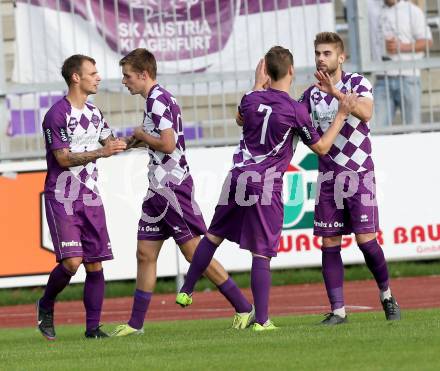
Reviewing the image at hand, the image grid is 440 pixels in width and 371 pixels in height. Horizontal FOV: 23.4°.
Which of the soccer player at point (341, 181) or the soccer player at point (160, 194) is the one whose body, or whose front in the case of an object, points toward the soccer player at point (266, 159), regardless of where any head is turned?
the soccer player at point (341, 181)

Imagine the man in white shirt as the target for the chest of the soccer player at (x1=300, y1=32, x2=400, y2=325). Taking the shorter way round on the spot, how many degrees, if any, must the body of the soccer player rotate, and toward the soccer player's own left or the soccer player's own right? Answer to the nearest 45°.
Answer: approximately 135° to the soccer player's own right

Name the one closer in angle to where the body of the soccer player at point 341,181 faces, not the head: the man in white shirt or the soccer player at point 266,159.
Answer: the soccer player

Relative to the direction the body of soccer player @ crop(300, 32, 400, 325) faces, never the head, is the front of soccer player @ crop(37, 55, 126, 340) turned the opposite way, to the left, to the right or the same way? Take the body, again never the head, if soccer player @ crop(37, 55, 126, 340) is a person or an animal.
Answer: to the left

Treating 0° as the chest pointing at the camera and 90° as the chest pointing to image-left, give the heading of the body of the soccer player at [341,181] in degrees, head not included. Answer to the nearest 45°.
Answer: approximately 45°

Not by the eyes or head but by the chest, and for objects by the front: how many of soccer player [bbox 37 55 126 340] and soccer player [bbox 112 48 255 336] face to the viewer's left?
1

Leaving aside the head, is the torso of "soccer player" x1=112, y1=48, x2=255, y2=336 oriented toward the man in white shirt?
no

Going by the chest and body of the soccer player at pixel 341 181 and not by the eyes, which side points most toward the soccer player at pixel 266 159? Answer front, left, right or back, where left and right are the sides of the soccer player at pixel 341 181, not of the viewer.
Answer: front

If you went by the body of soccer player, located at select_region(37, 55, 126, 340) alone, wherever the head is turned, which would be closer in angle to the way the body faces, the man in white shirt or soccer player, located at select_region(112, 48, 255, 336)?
the soccer player

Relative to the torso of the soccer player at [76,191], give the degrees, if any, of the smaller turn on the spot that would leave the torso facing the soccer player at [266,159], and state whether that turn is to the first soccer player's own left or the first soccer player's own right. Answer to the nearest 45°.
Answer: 0° — they already face them

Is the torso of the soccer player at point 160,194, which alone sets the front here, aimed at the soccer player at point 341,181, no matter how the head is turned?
no

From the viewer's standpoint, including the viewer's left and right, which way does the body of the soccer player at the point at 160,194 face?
facing to the left of the viewer

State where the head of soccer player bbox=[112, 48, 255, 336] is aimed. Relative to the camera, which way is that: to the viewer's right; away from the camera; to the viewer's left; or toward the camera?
to the viewer's left

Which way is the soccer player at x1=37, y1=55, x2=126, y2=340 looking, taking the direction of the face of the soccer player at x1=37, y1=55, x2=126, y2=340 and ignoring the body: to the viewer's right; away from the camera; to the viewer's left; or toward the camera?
to the viewer's right
